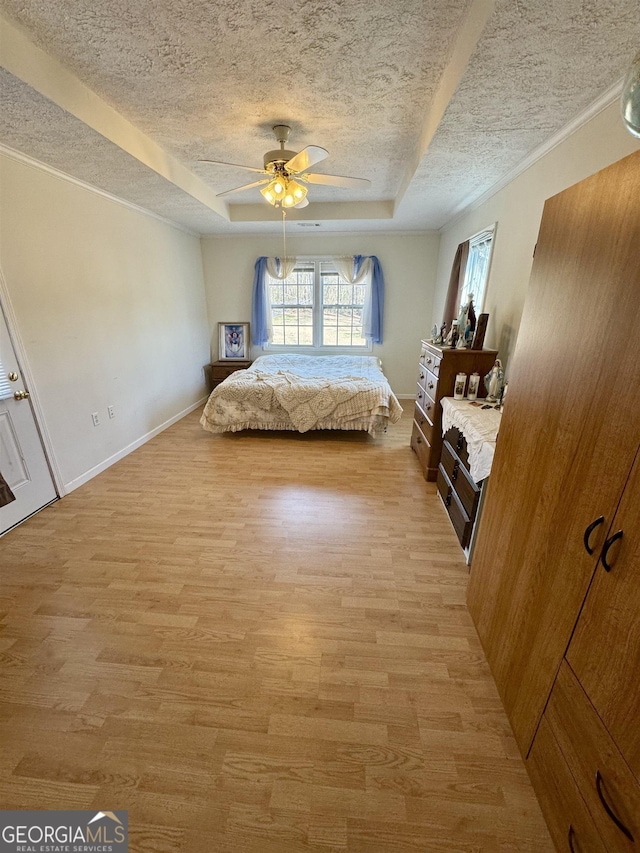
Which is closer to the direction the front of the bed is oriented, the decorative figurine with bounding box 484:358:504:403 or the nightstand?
the decorative figurine

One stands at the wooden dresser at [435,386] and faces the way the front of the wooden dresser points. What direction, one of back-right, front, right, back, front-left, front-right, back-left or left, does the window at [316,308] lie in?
front-right

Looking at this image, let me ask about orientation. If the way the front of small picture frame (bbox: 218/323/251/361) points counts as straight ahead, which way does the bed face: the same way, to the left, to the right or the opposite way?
the same way

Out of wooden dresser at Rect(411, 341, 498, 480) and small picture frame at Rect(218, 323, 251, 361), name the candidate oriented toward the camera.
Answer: the small picture frame

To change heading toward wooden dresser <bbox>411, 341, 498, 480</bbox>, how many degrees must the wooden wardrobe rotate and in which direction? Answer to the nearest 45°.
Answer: approximately 90° to its right

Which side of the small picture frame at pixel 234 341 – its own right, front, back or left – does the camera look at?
front

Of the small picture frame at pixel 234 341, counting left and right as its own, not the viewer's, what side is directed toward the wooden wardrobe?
front

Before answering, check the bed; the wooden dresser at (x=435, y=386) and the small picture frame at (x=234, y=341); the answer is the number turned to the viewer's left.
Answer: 1

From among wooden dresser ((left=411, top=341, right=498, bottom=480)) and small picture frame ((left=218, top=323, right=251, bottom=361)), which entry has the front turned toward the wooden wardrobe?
the small picture frame

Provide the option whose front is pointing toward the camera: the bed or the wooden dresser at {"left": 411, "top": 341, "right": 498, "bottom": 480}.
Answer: the bed

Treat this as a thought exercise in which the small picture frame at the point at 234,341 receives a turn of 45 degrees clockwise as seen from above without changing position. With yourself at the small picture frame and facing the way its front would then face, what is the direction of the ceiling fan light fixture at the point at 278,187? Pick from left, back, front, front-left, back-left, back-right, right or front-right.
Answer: front-left

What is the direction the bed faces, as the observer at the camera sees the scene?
facing the viewer

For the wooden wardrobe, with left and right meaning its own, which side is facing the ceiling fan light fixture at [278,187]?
right

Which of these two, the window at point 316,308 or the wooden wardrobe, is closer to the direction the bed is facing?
the wooden wardrobe

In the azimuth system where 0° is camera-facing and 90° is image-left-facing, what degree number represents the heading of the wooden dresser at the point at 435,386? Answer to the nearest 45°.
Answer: approximately 90°

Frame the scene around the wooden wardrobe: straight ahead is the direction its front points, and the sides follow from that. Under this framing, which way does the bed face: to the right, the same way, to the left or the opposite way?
to the left

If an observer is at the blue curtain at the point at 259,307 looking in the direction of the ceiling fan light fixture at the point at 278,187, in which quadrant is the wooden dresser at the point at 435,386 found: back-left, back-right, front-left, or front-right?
front-left

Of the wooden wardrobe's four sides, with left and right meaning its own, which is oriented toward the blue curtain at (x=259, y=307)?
right

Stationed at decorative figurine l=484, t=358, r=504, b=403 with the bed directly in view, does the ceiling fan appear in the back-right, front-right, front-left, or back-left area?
front-left

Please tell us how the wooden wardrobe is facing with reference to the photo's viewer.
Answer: facing the viewer and to the left of the viewer
